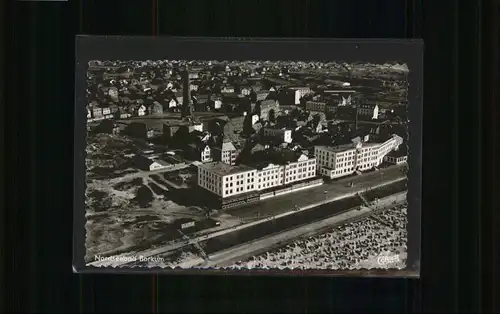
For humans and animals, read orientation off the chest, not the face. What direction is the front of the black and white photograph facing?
toward the camera
